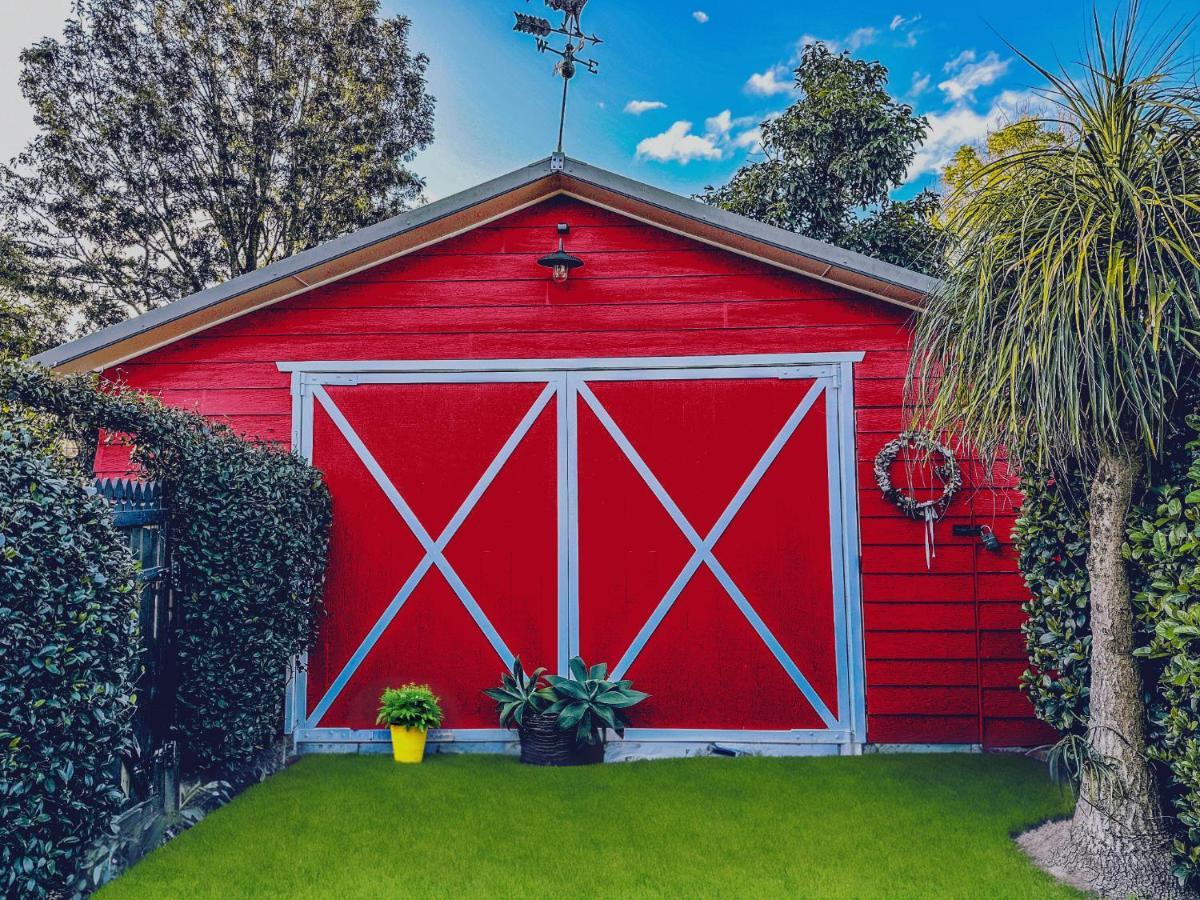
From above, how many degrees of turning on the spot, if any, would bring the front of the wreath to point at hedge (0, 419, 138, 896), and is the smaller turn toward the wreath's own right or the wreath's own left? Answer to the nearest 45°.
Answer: approximately 45° to the wreath's own right

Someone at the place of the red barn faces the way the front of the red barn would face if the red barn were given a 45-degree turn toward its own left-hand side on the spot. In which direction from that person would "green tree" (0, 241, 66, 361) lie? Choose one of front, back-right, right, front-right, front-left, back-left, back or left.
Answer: back

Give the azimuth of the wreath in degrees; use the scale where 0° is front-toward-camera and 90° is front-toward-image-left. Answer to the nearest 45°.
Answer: approximately 0°

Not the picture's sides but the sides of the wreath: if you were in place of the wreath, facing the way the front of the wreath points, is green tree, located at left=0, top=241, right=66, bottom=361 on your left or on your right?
on your right
